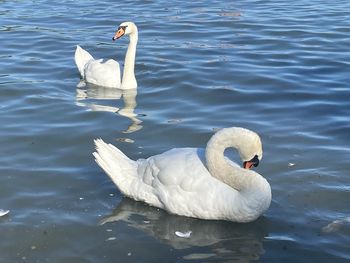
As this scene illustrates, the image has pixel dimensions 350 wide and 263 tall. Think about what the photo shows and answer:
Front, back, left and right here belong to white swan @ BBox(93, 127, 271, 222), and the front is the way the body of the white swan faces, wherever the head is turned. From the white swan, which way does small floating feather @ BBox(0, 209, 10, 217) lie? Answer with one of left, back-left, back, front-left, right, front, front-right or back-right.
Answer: back

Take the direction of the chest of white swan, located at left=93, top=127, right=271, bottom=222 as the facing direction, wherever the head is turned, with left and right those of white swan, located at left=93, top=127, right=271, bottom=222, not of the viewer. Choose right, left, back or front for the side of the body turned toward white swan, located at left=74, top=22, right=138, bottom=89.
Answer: left

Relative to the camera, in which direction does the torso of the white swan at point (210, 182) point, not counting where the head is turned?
to the viewer's right
